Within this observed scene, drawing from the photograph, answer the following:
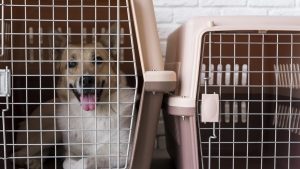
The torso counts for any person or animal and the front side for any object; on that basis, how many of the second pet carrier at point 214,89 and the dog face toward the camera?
2

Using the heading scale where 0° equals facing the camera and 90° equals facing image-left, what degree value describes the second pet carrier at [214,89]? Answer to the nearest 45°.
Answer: approximately 0°

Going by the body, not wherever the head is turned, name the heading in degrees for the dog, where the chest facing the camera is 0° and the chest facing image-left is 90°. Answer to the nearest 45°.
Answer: approximately 0°
